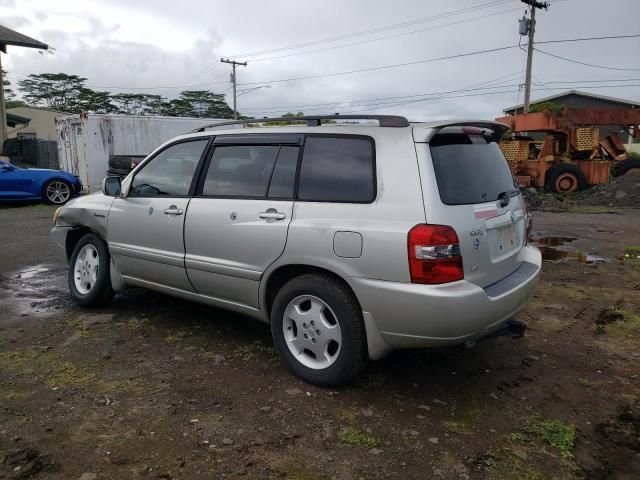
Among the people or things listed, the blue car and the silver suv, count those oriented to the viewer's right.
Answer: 1

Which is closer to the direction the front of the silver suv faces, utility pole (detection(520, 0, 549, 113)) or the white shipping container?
the white shipping container

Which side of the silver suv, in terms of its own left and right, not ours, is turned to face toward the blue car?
front

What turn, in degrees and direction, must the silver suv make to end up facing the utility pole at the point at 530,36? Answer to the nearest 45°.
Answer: approximately 90° to its right

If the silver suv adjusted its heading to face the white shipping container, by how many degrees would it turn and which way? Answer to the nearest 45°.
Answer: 0° — it already faces it

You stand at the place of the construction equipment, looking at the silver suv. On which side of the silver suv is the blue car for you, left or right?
right

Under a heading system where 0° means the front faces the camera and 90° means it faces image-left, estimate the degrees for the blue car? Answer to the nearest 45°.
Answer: approximately 270°

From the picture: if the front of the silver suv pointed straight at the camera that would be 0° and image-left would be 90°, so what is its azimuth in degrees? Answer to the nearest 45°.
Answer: approximately 135°
